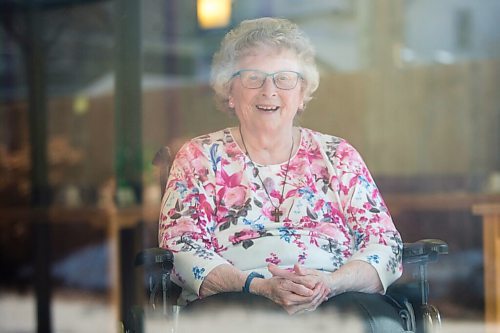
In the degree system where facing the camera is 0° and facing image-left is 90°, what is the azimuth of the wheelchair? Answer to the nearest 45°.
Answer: approximately 0°

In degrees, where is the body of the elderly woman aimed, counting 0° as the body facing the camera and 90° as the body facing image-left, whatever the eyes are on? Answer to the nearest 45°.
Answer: approximately 0°

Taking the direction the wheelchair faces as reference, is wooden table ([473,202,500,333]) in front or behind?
behind
